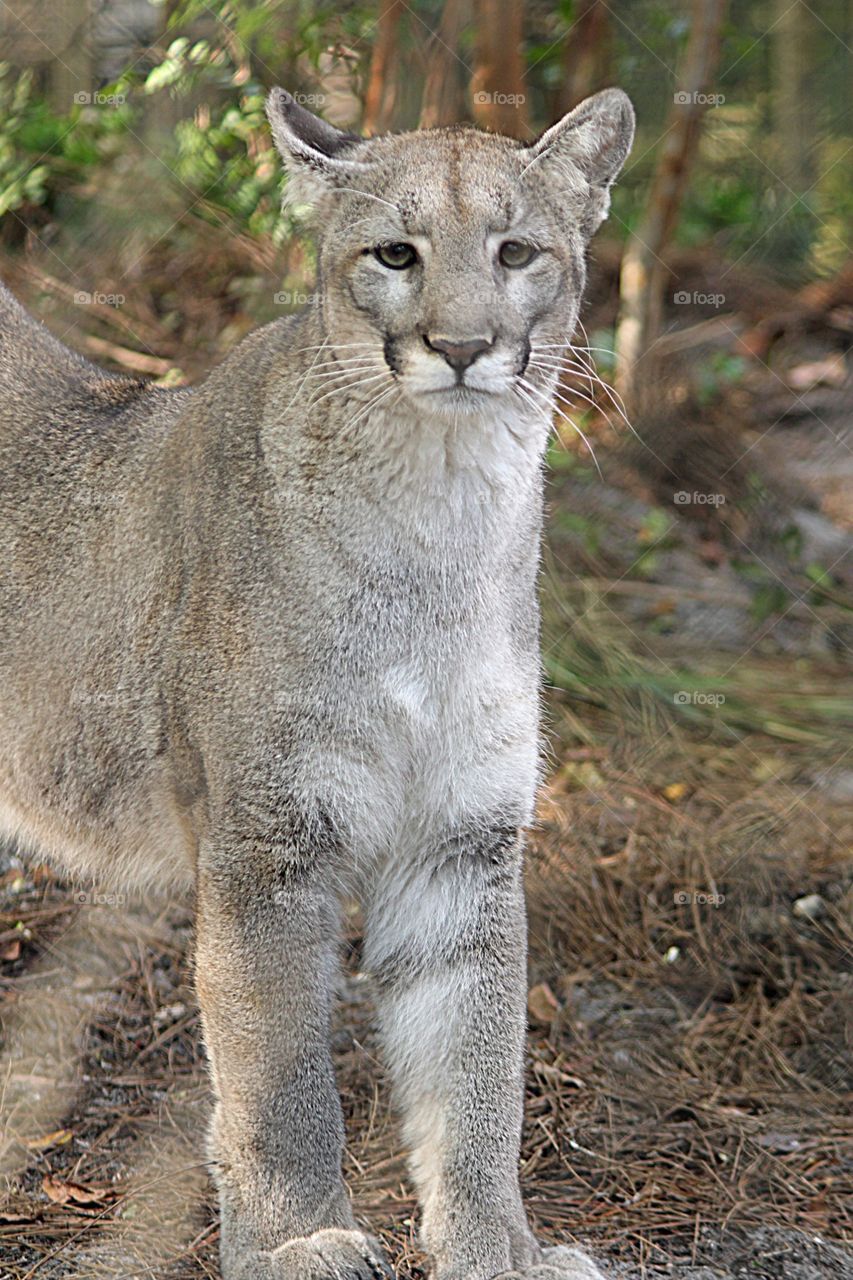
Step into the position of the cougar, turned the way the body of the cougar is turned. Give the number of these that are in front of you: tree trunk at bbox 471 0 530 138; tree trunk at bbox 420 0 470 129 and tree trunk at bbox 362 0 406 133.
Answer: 0

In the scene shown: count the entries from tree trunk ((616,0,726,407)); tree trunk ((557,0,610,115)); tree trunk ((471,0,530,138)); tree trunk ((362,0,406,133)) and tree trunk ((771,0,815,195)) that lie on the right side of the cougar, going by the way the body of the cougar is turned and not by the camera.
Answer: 0

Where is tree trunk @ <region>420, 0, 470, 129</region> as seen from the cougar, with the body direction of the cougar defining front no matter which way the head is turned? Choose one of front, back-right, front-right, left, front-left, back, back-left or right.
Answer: back-left

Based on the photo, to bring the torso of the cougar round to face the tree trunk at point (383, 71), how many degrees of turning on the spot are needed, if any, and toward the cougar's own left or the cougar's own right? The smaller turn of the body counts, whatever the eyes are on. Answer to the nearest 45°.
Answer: approximately 135° to the cougar's own left

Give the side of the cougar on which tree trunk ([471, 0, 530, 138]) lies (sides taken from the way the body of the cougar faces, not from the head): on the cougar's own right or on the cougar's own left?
on the cougar's own left

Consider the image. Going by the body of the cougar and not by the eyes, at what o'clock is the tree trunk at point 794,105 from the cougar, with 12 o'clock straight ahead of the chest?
The tree trunk is roughly at 8 o'clock from the cougar.

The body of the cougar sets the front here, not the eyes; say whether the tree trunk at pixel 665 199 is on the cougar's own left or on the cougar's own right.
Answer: on the cougar's own left

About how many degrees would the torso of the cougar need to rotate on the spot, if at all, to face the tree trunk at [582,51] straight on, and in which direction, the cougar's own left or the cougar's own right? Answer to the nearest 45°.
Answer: approximately 135° to the cougar's own left

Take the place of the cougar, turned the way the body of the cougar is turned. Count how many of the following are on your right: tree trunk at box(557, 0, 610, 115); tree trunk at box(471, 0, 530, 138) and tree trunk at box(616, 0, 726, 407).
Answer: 0

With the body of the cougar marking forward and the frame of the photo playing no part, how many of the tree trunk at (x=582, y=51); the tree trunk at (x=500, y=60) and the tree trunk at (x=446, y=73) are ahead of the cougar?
0

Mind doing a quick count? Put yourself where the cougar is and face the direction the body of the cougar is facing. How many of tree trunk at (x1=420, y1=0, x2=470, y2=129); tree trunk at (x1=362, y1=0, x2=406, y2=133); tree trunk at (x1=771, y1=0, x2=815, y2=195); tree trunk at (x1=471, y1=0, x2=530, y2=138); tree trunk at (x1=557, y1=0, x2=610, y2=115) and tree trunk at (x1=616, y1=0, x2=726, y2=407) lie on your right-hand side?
0

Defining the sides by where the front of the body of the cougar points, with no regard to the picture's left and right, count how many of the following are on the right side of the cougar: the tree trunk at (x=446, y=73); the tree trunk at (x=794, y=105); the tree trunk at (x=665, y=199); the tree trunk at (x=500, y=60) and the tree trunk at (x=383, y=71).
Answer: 0

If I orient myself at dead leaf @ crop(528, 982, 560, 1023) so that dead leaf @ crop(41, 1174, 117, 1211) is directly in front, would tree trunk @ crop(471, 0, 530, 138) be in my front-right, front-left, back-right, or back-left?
back-right

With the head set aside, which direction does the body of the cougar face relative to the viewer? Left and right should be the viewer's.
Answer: facing the viewer and to the right of the viewer

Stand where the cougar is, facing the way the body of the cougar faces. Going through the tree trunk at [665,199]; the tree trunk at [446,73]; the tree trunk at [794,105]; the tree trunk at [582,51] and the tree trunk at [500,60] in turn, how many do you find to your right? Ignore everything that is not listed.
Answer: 0
